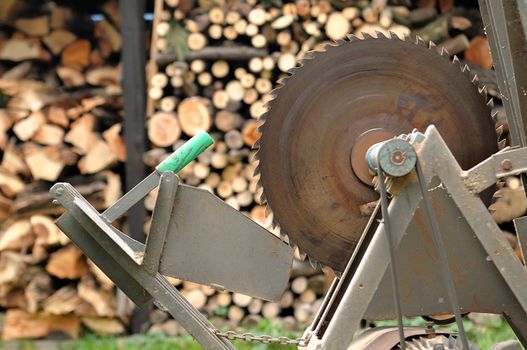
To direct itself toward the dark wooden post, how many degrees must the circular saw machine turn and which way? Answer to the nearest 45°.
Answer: approximately 45° to its right

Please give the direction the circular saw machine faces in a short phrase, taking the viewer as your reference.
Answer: facing to the left of the viewer
